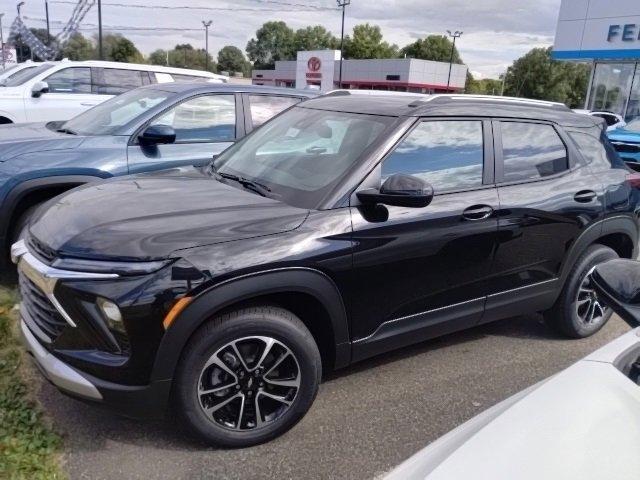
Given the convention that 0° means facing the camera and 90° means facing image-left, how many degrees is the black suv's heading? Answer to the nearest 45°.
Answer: approximately 45°

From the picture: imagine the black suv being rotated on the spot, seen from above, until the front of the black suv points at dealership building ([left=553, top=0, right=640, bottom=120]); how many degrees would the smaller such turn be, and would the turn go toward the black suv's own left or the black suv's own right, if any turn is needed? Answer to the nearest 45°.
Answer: approximately 180°

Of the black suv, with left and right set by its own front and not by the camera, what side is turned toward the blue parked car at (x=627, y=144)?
back

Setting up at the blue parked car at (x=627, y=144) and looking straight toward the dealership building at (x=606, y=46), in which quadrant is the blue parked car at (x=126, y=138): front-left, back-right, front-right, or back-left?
back-left
